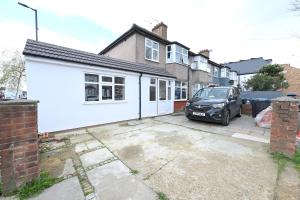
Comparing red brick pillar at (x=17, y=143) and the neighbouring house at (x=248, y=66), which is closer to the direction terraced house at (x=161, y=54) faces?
the red brick pillar

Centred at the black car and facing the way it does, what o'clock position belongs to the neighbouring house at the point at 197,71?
The neighbouring house is roughly at 4 o'clock from the black car.

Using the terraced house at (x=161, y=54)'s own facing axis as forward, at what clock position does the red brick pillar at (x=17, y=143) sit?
The red brick pillar is roughly at 2 o'clock from the terraced house.

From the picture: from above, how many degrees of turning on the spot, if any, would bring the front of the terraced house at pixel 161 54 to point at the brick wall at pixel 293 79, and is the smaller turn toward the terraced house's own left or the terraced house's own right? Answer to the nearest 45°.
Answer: approximately 90° to the terraced house's own left

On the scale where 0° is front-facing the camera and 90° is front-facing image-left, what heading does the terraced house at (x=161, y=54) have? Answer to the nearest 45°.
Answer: approximately 315°

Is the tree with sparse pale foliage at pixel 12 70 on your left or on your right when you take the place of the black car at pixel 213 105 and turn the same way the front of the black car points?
on your right

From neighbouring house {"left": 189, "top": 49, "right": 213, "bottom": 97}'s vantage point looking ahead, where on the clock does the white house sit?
The white house is roughly at 2 o'clock from the neighbouring house.

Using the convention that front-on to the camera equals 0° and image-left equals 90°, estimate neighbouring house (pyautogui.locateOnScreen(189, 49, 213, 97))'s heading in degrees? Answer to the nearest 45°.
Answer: approximately 315°

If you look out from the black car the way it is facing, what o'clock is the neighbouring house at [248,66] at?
The neighbouring house is roughly at 5 o'clock from the black car.

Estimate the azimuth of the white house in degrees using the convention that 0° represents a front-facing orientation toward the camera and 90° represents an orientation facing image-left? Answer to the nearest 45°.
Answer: approximately 315°
